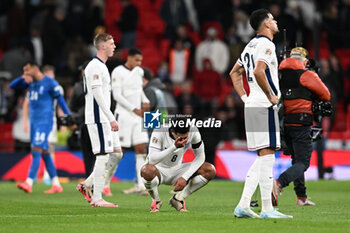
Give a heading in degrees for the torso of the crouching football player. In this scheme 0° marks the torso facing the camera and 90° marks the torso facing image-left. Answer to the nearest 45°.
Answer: approximately 0°

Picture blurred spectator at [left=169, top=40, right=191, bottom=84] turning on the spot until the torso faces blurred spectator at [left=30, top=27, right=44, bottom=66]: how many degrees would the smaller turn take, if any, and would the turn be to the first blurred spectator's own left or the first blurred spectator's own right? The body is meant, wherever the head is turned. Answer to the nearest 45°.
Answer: approximately 90° to the first blurred spectator's own right

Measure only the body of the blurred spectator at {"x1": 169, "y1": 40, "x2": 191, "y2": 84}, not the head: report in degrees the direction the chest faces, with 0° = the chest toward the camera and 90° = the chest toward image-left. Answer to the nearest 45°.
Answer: approximately 0°

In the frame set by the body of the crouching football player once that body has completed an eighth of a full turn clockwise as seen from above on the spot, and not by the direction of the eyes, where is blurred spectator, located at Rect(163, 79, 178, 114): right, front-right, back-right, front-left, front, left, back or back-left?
back-right
